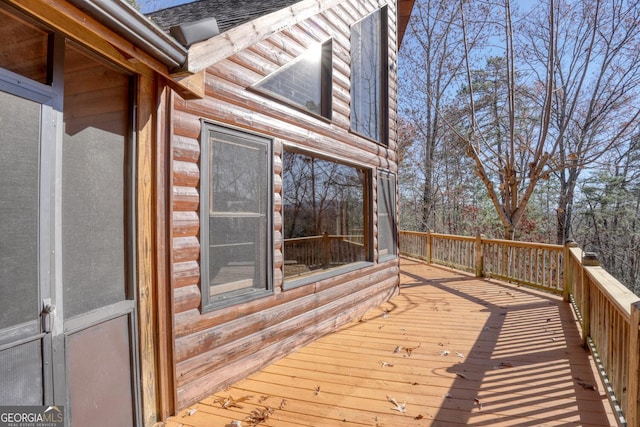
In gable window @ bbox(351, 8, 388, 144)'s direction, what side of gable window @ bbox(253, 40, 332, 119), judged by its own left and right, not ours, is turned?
left

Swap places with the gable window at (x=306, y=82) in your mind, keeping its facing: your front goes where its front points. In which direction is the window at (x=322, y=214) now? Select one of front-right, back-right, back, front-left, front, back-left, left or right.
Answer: back-left

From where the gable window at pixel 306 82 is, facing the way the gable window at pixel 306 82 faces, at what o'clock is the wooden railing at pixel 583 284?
The wooden railing is roughly at 11 o'clock from the gable window.

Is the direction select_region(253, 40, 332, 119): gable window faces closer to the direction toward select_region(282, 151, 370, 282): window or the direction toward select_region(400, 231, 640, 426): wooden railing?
the wooden railing

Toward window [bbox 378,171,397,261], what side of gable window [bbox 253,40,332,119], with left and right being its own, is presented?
left

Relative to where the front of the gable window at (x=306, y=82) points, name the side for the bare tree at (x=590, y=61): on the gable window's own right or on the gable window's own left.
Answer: on the gable window's own left

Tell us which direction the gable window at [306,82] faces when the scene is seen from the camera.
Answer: facing the viewer and to the right of the viewer

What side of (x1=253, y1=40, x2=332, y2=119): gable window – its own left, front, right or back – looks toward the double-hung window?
right
